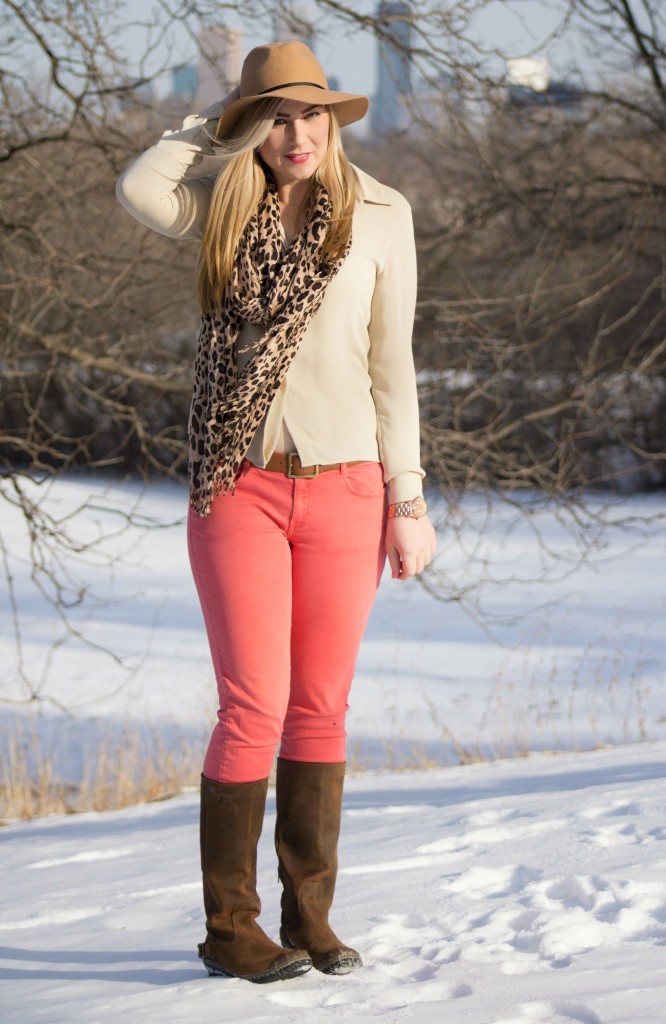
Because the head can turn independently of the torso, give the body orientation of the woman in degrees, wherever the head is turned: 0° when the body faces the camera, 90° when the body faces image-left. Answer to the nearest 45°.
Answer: approximately 0°
